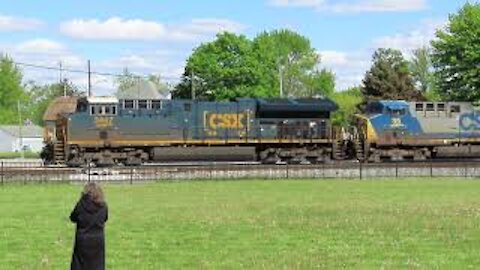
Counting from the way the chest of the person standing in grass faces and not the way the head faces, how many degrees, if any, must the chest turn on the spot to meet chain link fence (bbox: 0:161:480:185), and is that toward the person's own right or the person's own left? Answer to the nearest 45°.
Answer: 0° — they already face it

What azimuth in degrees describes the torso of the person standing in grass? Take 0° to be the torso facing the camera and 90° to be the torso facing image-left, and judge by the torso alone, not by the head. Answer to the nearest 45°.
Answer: approximately 180°
